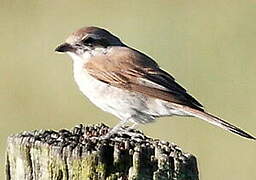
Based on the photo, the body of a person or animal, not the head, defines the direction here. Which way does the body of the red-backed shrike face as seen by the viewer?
to the viewer's left
